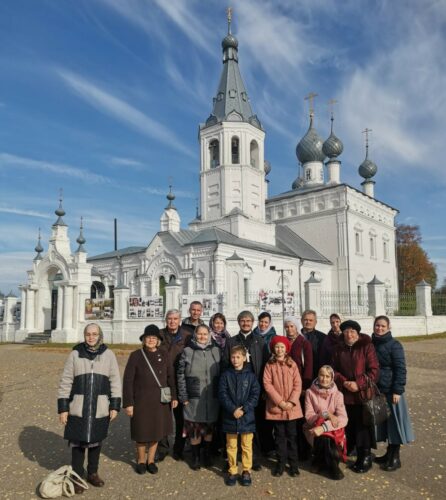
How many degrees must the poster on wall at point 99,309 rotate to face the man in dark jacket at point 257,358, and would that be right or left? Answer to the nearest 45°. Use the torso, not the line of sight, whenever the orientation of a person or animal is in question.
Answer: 0° — it already faces them

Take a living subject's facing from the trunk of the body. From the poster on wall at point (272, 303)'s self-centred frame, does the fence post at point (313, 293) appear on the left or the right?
on its left

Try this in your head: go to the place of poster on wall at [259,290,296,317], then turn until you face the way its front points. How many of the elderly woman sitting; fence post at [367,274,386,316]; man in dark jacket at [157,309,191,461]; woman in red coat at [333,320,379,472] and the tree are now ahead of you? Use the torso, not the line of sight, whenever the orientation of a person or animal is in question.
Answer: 3

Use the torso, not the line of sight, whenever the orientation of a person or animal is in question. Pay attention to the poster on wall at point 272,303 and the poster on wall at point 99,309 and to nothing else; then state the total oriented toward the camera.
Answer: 2

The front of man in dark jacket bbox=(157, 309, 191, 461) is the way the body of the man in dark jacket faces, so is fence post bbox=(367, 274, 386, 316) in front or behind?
behind

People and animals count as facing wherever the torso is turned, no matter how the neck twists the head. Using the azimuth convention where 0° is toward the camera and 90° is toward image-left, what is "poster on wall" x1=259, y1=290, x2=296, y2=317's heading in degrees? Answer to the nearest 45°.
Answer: approximately 0°

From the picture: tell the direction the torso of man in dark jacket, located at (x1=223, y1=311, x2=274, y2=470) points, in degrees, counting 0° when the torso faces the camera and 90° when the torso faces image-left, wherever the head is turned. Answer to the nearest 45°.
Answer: approximately 0°

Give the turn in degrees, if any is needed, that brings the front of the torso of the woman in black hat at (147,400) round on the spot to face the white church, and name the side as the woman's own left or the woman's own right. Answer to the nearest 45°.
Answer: approximately 180°

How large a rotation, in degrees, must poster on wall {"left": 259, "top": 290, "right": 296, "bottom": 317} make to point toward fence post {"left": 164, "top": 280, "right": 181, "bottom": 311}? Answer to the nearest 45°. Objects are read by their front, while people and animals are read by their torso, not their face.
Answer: approximately 90° to its right

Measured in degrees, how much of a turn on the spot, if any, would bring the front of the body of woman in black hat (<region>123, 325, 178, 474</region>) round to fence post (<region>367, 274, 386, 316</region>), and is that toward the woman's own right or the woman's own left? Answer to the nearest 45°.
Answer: approximately 135° to the woman's own left
